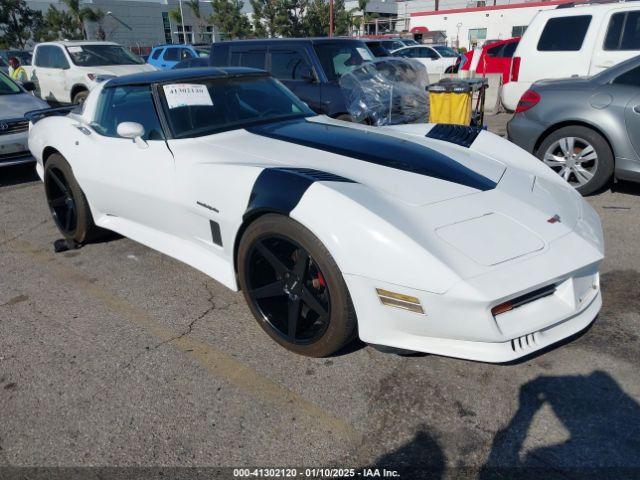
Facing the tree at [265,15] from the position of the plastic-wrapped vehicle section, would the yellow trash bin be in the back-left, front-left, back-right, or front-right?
back-right

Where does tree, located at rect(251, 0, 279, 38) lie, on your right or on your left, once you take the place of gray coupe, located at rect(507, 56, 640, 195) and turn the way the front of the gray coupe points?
on your left

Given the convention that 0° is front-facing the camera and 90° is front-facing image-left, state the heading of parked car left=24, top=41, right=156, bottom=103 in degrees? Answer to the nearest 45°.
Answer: approximately 315°

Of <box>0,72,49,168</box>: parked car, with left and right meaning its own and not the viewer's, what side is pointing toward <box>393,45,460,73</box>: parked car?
left

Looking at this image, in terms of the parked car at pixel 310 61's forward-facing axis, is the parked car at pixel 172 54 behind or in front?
behind

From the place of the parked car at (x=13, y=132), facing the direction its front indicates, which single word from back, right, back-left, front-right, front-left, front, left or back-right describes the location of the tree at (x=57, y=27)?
back-left

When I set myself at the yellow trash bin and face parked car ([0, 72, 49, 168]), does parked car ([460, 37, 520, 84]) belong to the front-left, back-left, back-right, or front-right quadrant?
back-right

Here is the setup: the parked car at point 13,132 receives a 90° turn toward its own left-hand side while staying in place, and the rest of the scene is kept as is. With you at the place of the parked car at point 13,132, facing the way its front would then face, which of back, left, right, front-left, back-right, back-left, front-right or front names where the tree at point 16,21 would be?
front-left

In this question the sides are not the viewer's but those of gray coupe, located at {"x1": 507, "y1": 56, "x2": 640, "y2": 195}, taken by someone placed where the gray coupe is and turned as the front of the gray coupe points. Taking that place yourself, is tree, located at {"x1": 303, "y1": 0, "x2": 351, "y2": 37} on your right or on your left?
on your left
